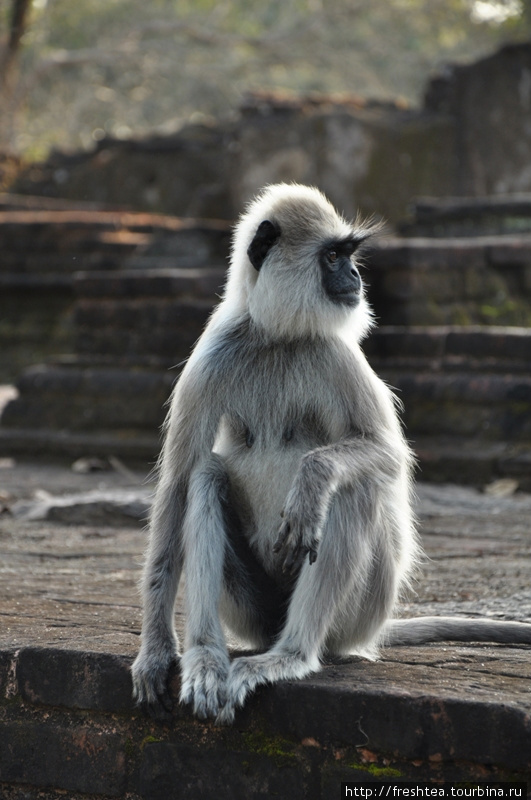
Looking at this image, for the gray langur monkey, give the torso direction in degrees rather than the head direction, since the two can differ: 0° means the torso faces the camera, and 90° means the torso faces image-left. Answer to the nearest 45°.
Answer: approximately 45°
